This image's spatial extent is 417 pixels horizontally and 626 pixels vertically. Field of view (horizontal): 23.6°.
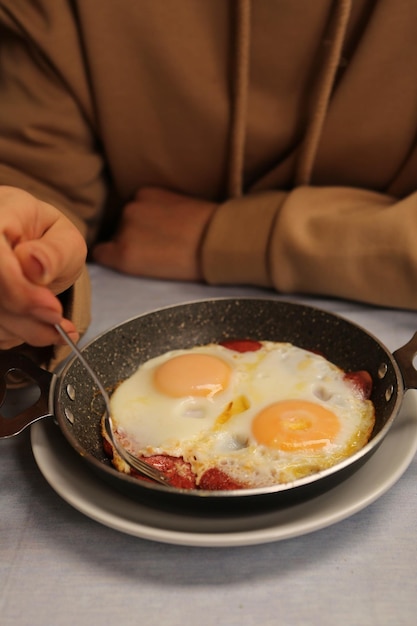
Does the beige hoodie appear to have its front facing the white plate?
yes

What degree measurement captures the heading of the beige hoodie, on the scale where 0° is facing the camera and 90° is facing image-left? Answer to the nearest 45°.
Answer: approximately 0°
